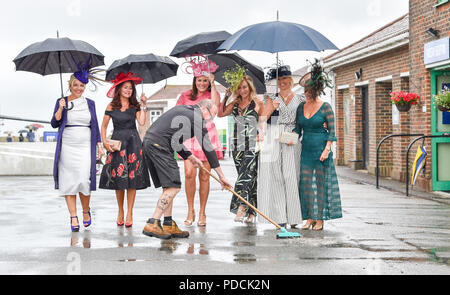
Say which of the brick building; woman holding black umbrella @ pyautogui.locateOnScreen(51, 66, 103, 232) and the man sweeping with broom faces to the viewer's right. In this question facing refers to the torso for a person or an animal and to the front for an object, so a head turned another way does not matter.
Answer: the man sweeping with broom

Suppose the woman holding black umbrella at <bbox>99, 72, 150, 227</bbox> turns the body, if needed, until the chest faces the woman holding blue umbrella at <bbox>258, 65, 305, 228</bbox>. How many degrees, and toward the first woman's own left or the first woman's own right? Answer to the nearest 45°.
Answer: approximately 90° to the first woman's own left

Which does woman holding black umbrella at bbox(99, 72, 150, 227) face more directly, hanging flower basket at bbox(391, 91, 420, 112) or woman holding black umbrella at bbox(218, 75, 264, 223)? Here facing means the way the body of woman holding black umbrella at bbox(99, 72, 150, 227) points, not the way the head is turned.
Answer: the woman holding black umbrella

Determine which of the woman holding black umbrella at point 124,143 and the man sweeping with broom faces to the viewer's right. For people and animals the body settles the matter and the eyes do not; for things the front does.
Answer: the man sweeping with broom

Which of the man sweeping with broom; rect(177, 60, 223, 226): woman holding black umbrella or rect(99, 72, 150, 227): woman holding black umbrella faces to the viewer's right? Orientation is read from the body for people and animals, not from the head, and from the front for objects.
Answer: the man sweeping with broom

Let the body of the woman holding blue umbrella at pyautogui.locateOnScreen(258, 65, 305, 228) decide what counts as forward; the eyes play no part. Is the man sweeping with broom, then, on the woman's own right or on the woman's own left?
on the woman's own right

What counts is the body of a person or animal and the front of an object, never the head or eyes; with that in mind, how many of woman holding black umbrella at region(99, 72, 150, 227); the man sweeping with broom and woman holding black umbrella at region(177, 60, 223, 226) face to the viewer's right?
1

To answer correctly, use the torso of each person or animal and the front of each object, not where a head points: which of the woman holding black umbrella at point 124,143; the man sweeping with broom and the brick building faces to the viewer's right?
the man sweeping with broom

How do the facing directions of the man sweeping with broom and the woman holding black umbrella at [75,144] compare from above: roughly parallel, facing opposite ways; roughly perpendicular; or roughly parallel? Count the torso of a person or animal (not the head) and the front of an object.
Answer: roughly perpendicular

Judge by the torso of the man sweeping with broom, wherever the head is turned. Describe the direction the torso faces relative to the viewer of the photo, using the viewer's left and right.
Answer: facing to the right of the viewer

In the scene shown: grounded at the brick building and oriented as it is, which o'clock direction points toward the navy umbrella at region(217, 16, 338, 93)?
The navy umbrella is roughly at 11 o'clock from the brick building.

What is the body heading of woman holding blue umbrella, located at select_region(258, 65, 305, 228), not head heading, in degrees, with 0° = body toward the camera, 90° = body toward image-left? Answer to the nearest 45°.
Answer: approximately 0°

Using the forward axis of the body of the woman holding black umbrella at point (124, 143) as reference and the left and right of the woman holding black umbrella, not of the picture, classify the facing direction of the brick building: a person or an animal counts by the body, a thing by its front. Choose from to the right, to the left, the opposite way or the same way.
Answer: to the right
